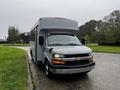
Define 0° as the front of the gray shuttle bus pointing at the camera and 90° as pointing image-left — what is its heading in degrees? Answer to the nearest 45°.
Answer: approximately 315°
